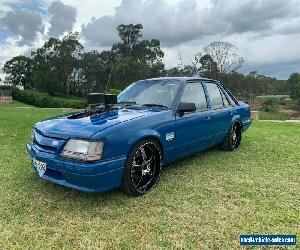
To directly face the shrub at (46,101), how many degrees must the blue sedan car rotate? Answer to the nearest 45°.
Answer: approximately 135° to its right

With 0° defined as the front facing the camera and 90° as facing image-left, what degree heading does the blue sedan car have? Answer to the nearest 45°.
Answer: approximately 45°
